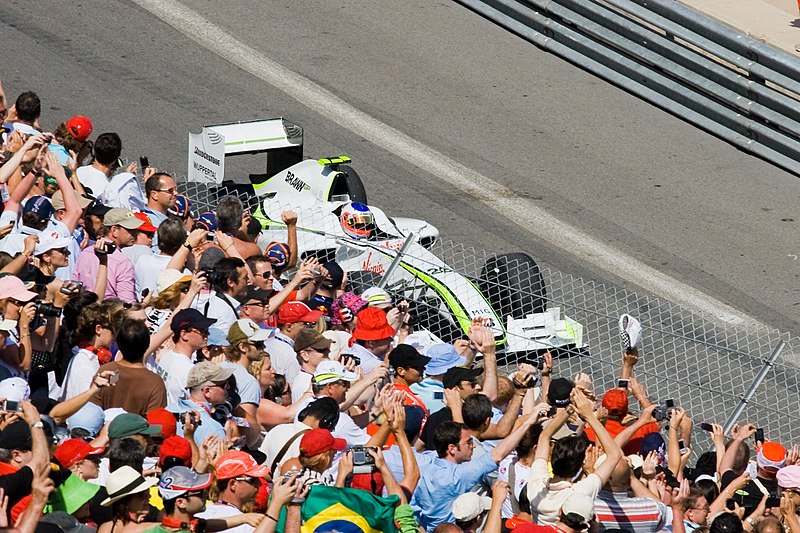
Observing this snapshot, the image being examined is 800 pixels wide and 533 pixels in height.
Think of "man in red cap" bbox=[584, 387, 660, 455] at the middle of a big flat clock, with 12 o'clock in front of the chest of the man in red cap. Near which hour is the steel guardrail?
The steel guardrail is roughly at 12 o'clock from the man in red cap.

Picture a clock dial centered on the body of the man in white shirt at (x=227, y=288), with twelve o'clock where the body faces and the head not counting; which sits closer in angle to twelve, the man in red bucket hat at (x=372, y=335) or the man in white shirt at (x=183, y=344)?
the man in red bucket hat

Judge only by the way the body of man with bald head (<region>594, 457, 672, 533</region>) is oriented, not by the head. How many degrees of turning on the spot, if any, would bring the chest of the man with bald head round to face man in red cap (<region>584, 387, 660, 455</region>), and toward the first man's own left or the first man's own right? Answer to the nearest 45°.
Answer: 0° — they already face them

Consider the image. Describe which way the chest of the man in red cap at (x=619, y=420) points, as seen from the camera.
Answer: away from the camera

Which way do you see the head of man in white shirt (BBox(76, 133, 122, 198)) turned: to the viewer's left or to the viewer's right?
to the viewer's right
